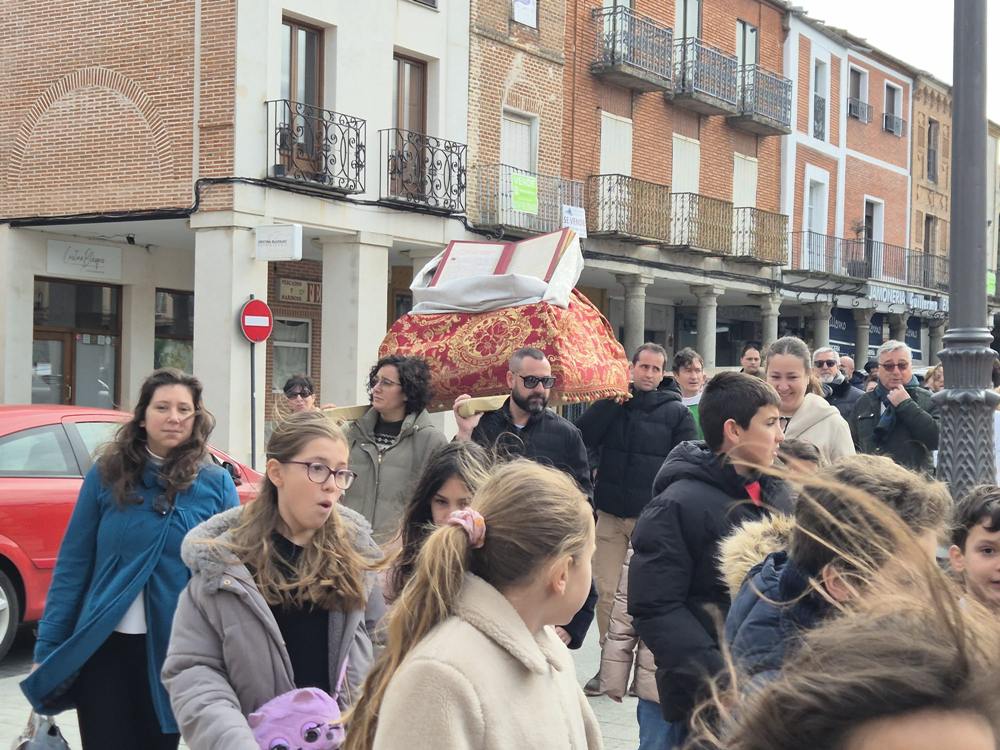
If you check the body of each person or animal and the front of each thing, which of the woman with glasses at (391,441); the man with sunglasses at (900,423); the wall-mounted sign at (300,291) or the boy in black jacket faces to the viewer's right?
the boy in black jacket

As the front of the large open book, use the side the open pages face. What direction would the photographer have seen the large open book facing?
facing the viewer

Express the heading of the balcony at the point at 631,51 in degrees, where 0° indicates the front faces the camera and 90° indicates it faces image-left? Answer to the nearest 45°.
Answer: approximately 315°

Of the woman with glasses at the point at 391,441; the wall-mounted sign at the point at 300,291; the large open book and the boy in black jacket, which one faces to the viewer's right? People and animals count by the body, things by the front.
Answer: the boy in black jacket

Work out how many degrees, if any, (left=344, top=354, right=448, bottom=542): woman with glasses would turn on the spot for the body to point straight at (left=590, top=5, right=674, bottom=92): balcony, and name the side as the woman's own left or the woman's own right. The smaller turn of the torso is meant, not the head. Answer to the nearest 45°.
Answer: approximately 135° to the woman's own right

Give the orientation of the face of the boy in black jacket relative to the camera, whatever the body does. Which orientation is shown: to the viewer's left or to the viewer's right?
to the viewer's right

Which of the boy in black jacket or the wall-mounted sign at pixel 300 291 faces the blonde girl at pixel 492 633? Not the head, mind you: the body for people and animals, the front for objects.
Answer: the wall-mounted sign

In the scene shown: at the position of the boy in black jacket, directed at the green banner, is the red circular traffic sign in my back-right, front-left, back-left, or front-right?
front-left

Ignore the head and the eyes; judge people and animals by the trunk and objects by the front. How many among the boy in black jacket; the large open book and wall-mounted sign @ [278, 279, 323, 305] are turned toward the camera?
2

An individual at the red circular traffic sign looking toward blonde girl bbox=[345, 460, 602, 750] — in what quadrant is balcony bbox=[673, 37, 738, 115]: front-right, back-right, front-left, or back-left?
back-left

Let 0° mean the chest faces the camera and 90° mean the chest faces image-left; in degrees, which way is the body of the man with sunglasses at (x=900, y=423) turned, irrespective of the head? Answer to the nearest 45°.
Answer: approximately 0°

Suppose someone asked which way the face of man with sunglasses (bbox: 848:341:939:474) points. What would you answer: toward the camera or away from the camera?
toward the camera

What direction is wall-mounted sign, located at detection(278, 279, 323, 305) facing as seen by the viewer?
toward the camera

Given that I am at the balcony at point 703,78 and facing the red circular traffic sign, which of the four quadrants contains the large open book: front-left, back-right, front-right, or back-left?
front-left

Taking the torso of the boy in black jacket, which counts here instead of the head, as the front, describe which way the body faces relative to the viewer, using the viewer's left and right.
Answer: facing to the right of the viewer
